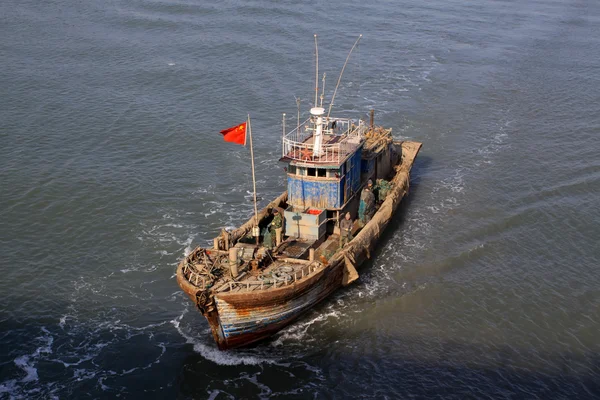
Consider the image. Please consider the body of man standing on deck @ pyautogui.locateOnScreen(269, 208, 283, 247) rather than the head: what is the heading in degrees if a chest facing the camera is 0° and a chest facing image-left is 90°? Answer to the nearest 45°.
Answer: approximately 45°

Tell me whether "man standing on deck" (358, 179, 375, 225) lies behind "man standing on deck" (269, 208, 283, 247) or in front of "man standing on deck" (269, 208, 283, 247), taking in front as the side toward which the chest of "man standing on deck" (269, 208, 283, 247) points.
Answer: behind

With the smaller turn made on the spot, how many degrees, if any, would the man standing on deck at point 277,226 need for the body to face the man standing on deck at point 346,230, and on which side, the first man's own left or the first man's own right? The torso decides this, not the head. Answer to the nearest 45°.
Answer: approximately 135° to the first man's own left

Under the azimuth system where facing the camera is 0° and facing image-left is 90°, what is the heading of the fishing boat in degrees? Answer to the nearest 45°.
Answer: approximately 45°
